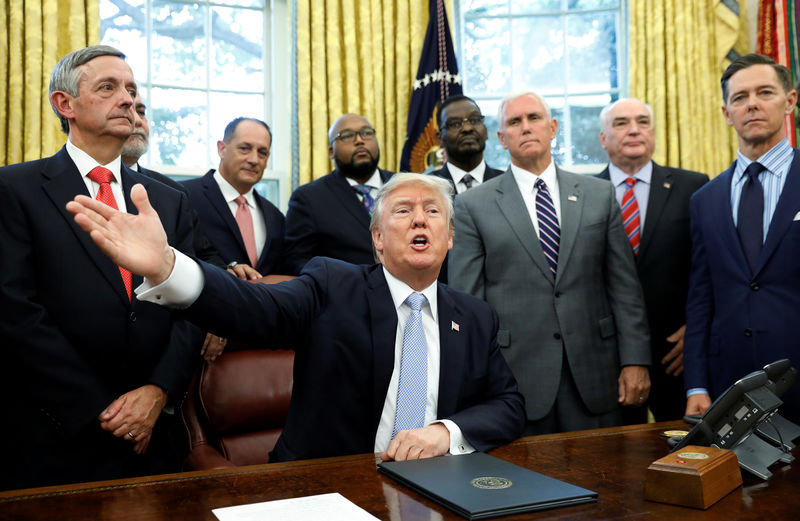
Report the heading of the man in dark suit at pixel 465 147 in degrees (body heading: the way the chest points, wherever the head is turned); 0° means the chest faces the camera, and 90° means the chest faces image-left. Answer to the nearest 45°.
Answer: approximately 0°

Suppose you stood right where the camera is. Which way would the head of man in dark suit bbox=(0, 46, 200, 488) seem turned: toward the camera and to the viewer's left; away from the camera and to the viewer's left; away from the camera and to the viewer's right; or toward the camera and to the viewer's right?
toward the camera and to the viewer's right

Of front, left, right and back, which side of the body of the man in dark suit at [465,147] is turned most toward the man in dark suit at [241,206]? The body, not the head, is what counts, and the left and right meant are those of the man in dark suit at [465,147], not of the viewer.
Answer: right

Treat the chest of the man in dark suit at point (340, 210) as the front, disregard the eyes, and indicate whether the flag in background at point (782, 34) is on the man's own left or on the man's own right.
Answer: on the man's own left

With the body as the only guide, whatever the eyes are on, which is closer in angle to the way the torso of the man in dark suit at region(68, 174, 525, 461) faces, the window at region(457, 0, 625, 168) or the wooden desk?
the wooden desk

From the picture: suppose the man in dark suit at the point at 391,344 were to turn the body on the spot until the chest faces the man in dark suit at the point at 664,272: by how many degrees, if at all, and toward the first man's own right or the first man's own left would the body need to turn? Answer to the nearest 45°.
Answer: approximately 135° to the first man's own left

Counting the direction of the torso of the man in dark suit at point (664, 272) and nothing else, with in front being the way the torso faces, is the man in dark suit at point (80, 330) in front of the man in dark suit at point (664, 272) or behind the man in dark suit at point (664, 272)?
in front

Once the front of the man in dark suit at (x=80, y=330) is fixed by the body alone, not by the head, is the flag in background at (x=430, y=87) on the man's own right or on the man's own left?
on the man's own left

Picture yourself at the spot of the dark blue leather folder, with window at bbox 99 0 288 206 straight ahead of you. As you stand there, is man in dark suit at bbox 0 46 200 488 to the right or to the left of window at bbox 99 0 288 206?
left

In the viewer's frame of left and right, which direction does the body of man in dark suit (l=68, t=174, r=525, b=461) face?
facing the viewer

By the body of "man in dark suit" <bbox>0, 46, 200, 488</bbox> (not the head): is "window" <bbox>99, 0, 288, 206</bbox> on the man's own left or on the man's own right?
on the man's own left

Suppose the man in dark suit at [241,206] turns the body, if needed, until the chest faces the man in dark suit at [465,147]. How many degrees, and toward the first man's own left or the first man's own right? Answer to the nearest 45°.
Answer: approximately 45° to the first man's own left

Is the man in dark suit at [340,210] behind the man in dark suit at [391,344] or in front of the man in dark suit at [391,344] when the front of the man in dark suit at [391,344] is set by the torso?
behind

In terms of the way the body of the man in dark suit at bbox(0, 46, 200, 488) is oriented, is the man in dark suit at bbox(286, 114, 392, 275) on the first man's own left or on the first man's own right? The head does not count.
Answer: on the first man's own left
